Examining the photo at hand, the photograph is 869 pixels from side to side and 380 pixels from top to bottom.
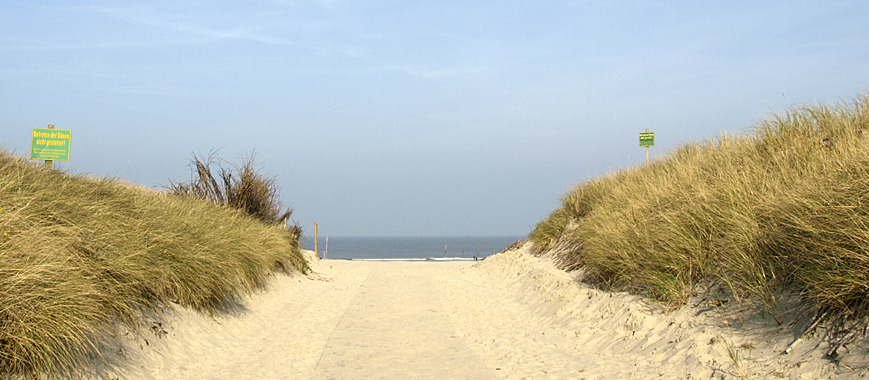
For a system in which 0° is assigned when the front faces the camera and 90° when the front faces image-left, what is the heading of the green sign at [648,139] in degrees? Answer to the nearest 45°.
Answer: approximately 0°

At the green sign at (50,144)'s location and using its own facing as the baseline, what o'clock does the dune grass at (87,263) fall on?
The dune grass is roughly at 12 o'clock from the green sign.

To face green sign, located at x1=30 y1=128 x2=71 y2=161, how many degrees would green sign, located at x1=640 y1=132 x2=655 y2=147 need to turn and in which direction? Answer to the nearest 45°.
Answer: approximately 45° to its right

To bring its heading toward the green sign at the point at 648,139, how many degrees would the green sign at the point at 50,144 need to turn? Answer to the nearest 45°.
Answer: approximately 90° to its left

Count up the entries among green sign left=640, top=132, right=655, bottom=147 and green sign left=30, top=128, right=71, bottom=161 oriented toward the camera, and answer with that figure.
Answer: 2

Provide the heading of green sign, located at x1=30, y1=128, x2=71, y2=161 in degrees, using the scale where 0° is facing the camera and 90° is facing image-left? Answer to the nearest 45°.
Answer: approximately 0°

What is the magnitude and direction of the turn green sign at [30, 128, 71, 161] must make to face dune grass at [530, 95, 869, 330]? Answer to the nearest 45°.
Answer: approximately 45° to its left
